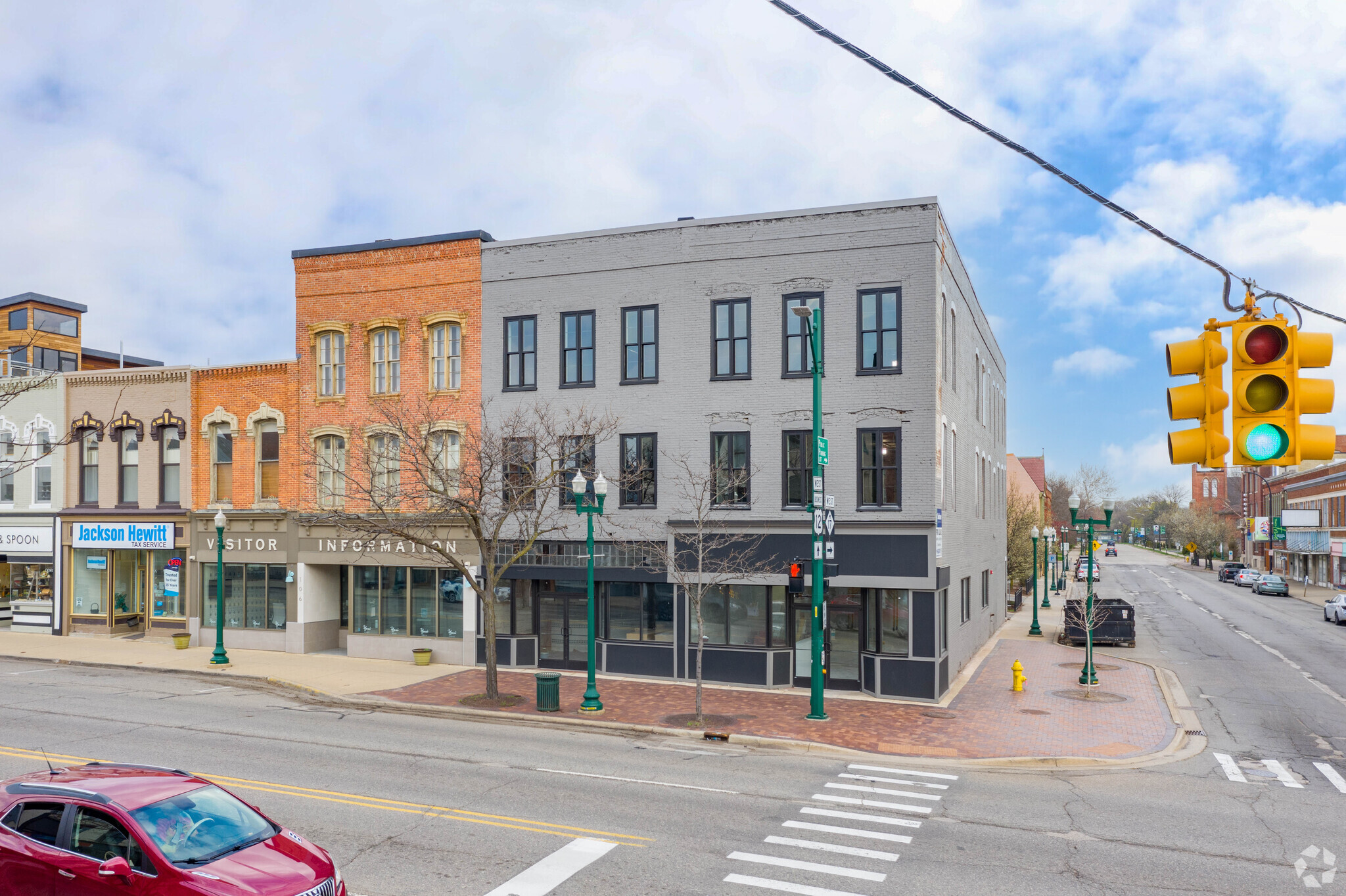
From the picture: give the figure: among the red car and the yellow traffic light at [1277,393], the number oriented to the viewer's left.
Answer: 0

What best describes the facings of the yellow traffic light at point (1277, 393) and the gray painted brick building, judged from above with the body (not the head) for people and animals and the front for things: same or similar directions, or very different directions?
same or similar directions

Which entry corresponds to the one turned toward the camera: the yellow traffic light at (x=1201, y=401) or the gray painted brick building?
the gray painted brick building

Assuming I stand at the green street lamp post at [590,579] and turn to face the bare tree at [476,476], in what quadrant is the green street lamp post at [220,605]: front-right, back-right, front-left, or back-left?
front-left

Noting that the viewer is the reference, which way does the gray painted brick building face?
facing the viewer

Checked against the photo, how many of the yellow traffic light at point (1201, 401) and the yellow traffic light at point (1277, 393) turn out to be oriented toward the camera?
1

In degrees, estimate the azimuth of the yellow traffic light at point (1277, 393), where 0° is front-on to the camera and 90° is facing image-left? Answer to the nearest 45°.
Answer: approximately 0°

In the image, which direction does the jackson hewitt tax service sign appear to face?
toward the camera

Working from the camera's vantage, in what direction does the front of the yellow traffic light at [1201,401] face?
facing to the left of the viewer

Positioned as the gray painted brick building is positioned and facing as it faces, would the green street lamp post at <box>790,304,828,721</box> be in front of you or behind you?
in front
